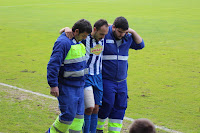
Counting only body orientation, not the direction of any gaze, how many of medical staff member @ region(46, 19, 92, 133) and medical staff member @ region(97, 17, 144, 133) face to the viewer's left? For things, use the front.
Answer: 0

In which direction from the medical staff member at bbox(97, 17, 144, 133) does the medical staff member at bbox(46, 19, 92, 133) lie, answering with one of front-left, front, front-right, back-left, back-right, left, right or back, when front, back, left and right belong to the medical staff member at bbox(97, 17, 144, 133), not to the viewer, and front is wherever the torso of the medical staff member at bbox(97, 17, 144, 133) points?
front-right

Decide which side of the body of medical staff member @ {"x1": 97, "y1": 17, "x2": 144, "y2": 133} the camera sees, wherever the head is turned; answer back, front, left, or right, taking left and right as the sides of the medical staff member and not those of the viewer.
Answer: front

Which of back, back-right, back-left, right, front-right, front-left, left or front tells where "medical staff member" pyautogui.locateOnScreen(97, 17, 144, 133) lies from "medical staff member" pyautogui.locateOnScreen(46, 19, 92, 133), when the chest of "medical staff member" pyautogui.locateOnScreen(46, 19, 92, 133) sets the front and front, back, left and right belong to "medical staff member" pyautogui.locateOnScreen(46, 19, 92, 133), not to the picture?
left

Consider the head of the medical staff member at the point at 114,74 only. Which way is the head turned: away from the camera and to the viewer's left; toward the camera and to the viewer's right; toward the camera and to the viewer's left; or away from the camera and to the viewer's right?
toward the camera and to the viewer's left

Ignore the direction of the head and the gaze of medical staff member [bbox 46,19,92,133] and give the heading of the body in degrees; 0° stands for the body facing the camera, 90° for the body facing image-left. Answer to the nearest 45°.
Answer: approximately 315°
